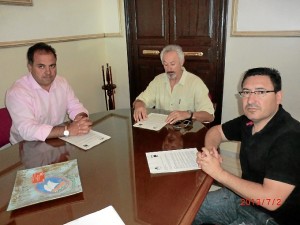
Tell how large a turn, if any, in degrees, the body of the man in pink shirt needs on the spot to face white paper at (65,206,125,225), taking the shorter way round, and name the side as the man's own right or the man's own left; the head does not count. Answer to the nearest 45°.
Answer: approximately 45° to the man's own right

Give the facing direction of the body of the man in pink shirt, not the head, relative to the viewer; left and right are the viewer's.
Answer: facing the viewer and to the right of the viewer

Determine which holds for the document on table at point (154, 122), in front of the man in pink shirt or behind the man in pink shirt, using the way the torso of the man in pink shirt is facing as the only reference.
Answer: in front

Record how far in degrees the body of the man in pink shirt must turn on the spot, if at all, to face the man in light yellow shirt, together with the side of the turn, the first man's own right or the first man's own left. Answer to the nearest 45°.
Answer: approximately 45° to the first man's own left

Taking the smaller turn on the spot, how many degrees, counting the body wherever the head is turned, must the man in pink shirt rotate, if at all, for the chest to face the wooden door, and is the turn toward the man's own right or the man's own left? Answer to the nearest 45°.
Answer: approximately 90° to the man's own left

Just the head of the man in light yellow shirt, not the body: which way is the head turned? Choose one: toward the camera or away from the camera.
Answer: toward the camera

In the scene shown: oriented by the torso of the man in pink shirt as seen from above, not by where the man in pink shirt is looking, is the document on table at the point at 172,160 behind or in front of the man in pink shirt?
in front

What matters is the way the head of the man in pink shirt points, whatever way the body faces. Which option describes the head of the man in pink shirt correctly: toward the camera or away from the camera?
toward the camera

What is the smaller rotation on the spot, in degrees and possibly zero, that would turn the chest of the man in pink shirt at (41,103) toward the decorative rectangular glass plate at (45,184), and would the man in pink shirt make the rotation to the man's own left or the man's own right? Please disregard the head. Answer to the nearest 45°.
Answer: approximately 45° to the man's own right
